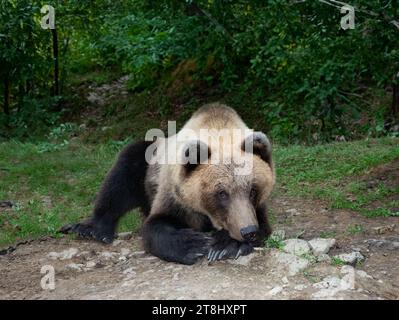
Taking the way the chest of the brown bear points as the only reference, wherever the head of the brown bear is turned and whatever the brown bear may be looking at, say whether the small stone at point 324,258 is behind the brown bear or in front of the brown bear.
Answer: in front

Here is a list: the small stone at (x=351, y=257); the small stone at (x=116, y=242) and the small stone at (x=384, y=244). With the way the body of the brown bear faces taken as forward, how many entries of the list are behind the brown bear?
1

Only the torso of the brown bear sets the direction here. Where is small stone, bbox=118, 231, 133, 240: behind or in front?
behind

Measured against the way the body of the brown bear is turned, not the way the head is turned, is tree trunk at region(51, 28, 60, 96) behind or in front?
behind

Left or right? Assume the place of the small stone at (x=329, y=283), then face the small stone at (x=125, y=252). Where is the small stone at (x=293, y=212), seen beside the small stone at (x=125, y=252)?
right

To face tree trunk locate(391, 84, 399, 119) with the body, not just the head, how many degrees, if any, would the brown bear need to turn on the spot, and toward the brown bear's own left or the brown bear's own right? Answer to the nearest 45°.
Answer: approximately 90° to the brown bear's own left

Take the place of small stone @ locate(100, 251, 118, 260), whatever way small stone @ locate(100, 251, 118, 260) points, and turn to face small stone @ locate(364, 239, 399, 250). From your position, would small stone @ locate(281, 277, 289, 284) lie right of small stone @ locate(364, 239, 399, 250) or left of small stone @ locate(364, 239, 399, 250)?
right

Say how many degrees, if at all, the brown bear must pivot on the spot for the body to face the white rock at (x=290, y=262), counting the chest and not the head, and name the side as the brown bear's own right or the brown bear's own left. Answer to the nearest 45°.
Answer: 0° — it already faces it

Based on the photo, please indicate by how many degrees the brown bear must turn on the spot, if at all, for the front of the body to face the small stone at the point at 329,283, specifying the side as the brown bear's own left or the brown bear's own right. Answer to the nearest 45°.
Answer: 0° — it already faces it

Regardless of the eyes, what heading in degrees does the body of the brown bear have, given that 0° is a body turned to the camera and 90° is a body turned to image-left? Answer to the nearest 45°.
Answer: approximately 315°

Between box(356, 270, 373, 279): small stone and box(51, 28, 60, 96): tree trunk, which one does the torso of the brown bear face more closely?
the small stone

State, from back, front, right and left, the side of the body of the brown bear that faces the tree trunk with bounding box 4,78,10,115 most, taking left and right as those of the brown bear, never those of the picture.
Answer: back
